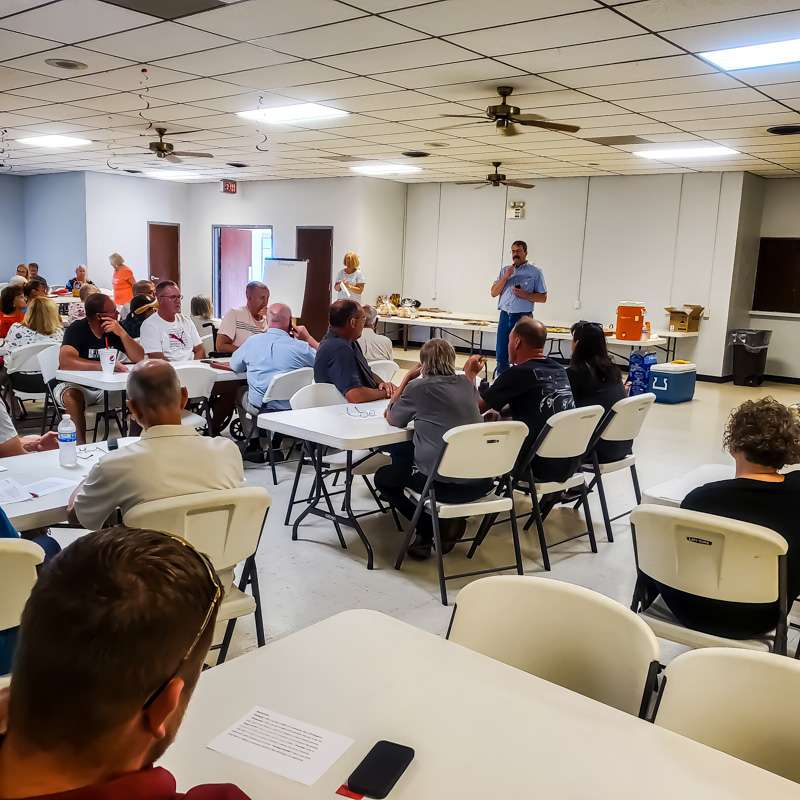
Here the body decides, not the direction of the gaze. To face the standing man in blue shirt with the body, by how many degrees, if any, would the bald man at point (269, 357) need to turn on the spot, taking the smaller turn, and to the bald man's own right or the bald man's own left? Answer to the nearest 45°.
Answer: approximately 45° to the bald man's own right

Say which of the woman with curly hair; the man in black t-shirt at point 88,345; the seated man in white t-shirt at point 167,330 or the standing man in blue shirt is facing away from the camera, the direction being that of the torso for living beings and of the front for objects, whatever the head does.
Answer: the woman with curly hair

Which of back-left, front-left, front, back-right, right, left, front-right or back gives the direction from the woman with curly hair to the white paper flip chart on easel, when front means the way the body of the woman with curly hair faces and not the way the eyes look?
front-left

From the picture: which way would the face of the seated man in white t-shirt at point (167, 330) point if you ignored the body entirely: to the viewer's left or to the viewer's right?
to the viewer's right

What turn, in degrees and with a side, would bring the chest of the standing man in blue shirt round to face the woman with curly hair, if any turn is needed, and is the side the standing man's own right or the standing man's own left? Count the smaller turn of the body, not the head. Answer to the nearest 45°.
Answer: approximately 45° to the standing man's own left

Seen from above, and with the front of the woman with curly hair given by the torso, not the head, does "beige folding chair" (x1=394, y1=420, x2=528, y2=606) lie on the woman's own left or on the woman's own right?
on the woman's own left

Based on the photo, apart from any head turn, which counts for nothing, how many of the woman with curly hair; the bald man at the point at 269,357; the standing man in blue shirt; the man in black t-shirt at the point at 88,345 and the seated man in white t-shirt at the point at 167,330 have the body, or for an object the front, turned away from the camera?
2

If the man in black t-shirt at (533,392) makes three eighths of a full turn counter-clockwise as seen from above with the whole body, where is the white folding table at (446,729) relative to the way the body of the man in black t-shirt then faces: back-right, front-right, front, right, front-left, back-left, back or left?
front

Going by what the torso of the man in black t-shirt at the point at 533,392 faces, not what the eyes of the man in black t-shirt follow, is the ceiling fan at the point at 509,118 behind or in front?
in front

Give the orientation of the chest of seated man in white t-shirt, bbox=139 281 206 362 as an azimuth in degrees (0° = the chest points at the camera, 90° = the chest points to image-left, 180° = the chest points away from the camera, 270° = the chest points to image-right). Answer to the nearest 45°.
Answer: approximately 315°

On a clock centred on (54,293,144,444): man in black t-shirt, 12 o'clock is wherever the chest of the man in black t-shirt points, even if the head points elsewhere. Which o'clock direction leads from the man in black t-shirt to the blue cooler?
The blue cooler is roughly at 10 o'clock from the man in black t-shirt.

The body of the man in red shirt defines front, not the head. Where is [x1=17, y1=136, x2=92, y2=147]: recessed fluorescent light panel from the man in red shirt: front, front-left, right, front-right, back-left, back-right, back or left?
front-left

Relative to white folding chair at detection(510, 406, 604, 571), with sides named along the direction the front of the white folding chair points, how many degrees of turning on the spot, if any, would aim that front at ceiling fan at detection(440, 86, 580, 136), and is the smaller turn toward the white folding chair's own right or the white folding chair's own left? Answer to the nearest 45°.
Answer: approximately 45° to the white folding chair's own right

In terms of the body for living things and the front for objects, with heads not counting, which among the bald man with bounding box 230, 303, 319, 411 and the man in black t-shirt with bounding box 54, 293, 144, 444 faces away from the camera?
the bald man

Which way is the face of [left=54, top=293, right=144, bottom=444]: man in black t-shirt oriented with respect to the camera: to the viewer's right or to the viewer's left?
to the viewer's right

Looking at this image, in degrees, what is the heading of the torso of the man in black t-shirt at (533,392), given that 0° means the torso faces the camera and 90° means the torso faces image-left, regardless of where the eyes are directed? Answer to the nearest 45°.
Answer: approximately 135°

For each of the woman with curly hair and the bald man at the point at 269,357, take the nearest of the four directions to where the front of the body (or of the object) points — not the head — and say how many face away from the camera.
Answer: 2

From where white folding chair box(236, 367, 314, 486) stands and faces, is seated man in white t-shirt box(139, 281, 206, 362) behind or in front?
in front
